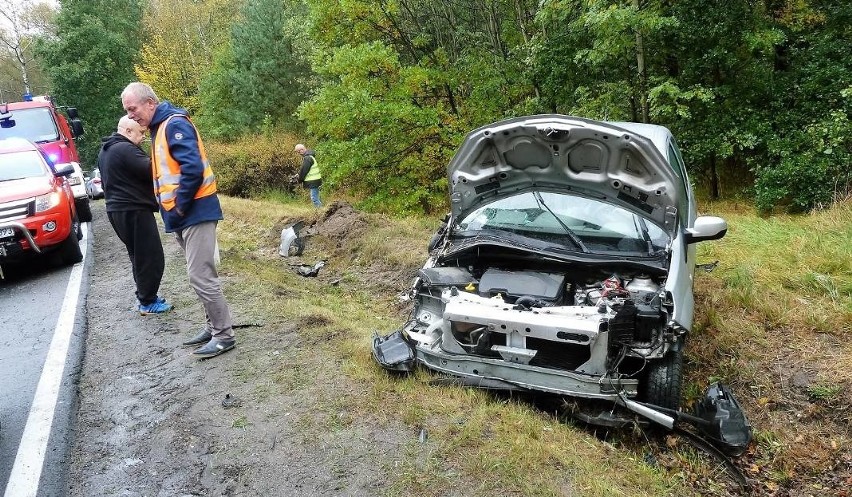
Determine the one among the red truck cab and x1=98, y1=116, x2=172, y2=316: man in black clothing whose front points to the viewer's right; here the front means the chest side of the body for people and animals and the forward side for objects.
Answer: the man in black clothing

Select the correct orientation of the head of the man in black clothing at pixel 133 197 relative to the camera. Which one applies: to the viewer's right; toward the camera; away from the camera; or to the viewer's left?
to the viewer's right

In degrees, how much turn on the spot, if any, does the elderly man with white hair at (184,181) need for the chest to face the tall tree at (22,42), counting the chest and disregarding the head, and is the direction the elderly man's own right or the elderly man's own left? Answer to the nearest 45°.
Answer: approximately 90° to the elderly man's own right

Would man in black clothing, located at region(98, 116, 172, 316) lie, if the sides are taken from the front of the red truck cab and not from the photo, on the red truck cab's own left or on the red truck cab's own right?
on the red truck cab's own left

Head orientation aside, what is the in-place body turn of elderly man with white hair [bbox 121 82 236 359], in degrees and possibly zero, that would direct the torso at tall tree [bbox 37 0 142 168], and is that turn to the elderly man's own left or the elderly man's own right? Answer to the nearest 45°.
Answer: approximately 90° to the elderly man's own right

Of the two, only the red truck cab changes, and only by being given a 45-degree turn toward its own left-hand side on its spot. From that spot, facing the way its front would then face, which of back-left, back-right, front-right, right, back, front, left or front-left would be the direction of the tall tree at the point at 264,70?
back-left

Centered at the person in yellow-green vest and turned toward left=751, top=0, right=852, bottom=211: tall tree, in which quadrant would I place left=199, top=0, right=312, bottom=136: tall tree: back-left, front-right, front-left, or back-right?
back-left

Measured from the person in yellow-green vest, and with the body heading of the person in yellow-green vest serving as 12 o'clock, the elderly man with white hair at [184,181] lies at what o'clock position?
The elderly man with white hair is roughly at 9 o'clock from the person in yellow-green vest.

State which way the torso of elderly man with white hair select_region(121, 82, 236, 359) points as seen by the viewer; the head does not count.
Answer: to the viewer's left

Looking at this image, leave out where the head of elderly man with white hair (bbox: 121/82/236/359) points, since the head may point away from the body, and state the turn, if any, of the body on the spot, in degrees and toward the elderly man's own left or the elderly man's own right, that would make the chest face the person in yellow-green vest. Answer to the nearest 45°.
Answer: approximately 90° to the elderly man's own right

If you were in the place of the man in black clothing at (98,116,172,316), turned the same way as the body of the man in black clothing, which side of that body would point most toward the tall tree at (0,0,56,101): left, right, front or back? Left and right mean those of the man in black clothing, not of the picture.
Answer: left

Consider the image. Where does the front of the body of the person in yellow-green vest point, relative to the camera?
to the viewer's left

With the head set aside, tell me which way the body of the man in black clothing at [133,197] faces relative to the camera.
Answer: to the viewer's right
